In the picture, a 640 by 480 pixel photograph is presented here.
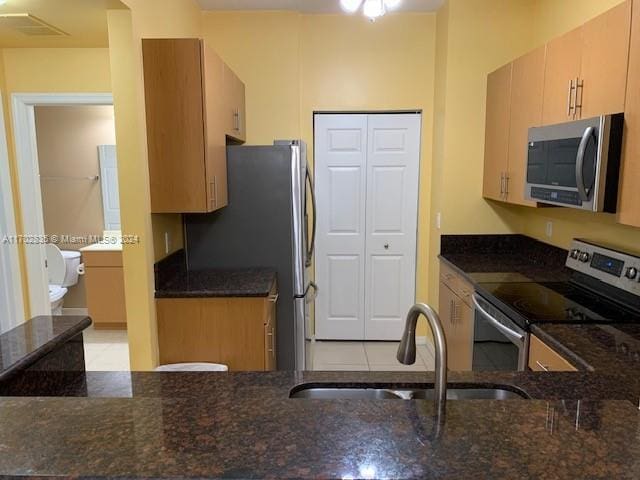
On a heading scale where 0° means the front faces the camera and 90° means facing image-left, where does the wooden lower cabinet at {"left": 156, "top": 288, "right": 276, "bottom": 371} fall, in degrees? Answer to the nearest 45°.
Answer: approximately 270°

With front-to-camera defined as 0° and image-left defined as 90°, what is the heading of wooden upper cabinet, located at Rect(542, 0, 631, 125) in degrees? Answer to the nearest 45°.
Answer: approximately 45°

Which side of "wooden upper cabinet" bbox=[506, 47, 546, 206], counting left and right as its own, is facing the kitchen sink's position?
left

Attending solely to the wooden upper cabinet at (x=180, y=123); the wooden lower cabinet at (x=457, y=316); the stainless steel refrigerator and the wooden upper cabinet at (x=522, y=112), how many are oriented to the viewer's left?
2

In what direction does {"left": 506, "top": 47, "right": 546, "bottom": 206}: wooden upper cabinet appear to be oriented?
to the viewer's left

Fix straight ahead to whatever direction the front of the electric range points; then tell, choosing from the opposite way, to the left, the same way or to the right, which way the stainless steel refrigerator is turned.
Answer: the opposite way

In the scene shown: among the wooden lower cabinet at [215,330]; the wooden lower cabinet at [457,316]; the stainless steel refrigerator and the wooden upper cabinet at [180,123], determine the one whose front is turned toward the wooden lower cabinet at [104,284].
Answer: the wooden lower cabinet at [457,316]

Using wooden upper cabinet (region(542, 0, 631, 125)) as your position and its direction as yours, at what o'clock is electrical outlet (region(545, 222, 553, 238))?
The electrical outlet is roughly at 4 o'clock from the wooden upper cabinet.

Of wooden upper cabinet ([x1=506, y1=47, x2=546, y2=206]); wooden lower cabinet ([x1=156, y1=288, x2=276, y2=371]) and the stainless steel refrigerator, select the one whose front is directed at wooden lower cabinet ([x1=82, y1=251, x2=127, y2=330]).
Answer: the wooden upper cabinet

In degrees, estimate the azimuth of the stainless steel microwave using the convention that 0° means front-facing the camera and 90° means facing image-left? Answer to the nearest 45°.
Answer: approximately 45°

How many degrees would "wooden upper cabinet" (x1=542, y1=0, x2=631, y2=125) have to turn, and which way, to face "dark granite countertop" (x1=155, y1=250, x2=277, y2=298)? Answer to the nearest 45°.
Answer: approximately 45° to its right

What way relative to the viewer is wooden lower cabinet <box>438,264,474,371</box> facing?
to the viewer's left

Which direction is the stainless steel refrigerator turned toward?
to the viewer's right

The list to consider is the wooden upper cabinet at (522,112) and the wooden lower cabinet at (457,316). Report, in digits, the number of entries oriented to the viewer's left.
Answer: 2
